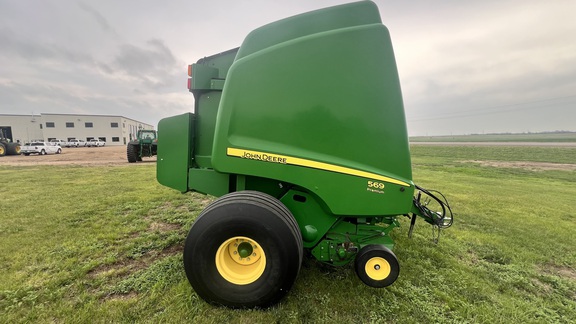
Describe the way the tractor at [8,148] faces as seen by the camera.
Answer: facing to the right of the viewer

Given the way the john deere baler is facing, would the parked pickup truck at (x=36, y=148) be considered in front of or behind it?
behind

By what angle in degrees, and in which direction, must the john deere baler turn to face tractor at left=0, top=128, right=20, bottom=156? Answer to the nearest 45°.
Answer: approximately 135° to its left

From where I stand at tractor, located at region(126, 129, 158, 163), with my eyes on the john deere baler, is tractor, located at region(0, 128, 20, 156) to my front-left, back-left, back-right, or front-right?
back-right

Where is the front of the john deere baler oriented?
to the viewer's right

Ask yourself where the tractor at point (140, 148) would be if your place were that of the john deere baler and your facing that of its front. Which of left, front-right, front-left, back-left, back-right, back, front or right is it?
back-left
